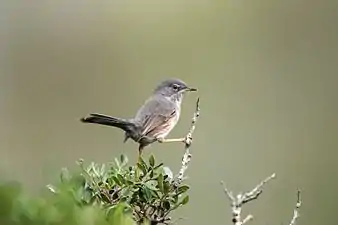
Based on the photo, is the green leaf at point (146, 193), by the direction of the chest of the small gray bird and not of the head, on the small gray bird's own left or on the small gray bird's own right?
on the small gray bird's own right

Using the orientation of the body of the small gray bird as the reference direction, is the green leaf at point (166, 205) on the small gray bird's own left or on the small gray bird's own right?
on the small gray bird's own right

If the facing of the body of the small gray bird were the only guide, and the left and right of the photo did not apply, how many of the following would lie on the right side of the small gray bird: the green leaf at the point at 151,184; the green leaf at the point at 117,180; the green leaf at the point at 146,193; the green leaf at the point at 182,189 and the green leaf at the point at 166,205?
5

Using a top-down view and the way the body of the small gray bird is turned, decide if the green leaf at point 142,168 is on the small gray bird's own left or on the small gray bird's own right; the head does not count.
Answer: on the small gray bird's own right

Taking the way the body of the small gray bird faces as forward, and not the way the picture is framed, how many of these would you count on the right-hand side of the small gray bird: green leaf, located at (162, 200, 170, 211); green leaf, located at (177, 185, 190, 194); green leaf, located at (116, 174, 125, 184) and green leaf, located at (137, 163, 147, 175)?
4

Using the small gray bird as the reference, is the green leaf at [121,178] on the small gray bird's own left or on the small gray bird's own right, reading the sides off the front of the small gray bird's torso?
on the small gray bird's own right

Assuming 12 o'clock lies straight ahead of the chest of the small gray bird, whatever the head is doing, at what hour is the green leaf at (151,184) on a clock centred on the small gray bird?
The green leaf is roughly at 3 o'clock from the small gray bird.

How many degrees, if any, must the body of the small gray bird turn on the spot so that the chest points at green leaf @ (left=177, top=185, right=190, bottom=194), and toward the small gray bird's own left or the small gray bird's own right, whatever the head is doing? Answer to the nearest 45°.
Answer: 0° — it already faces it

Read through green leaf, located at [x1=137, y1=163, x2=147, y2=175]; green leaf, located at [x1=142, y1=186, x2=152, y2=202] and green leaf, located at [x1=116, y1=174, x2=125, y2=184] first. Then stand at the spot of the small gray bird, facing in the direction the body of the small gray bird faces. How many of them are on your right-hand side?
3

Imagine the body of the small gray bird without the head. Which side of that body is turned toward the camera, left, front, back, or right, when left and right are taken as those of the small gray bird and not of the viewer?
right
